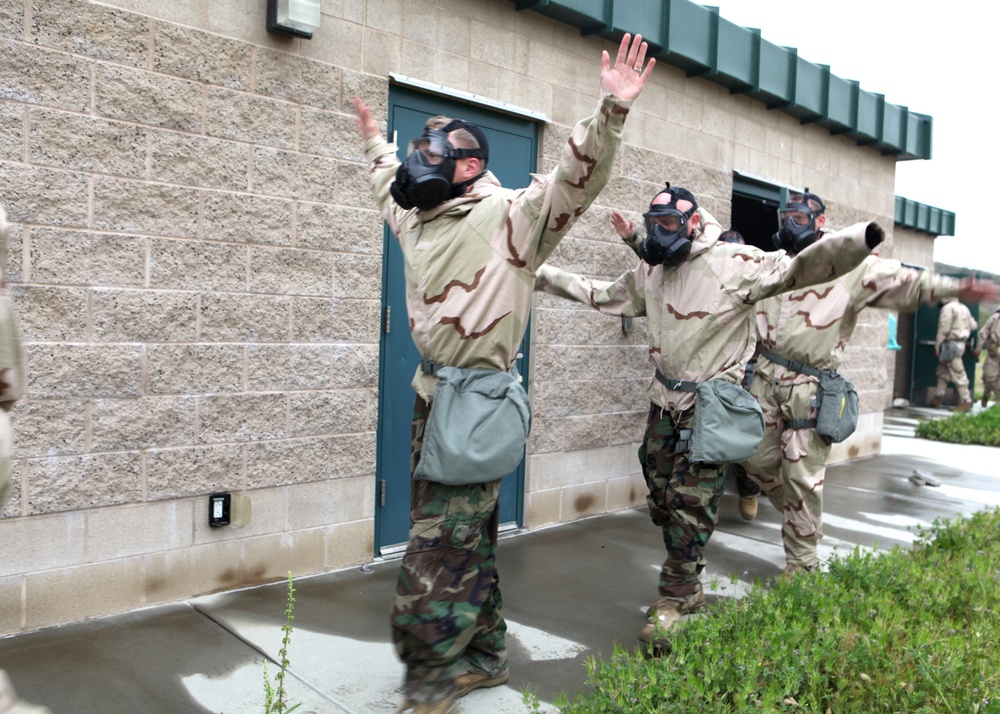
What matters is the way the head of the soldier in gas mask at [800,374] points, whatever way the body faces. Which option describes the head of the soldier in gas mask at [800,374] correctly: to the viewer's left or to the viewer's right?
to the viewer's left

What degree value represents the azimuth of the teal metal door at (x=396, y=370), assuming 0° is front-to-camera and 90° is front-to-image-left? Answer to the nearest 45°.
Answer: approximately 315°

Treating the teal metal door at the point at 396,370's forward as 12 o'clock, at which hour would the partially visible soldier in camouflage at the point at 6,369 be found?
The partially visible soldier in camouflage is roughly at 2 o'clock from the teal metal door.

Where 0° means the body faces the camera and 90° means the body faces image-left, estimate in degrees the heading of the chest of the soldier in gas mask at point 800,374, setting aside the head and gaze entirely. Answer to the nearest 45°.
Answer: approximately 45°

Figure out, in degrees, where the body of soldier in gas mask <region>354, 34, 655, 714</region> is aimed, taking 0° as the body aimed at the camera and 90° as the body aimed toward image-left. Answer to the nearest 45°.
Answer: approximately 45°

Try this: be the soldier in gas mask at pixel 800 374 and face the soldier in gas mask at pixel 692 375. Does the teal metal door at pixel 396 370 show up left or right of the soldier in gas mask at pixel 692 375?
right

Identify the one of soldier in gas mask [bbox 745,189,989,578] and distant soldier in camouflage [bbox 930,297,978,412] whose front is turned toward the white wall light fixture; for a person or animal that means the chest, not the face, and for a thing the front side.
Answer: the soldier in gas mask

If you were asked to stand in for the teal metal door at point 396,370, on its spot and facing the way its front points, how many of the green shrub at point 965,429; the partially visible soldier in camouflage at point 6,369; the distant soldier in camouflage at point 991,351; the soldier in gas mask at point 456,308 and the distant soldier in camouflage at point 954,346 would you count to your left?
3

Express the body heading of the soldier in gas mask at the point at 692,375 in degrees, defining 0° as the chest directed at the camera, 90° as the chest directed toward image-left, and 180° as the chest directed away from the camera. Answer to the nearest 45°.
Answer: approximately 45°
